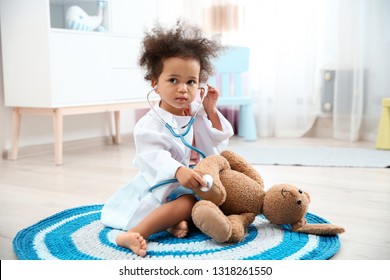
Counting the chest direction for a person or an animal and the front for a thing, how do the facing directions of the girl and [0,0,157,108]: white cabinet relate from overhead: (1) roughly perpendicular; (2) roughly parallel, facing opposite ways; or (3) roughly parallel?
roughly parallel

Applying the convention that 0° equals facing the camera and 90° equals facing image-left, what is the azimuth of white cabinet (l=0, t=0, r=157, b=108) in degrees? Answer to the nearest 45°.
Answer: approximately 315°

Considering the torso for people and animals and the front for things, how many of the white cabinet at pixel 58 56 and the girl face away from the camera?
0

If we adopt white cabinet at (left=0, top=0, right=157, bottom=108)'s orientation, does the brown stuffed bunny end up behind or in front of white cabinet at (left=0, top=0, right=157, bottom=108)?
in front

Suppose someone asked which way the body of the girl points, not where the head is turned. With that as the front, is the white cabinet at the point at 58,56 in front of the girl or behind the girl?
behind

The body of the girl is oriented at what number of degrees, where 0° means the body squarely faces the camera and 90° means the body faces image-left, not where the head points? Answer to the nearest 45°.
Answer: approximately 315°

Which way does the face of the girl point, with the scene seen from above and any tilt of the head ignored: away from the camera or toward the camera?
toward the camera
